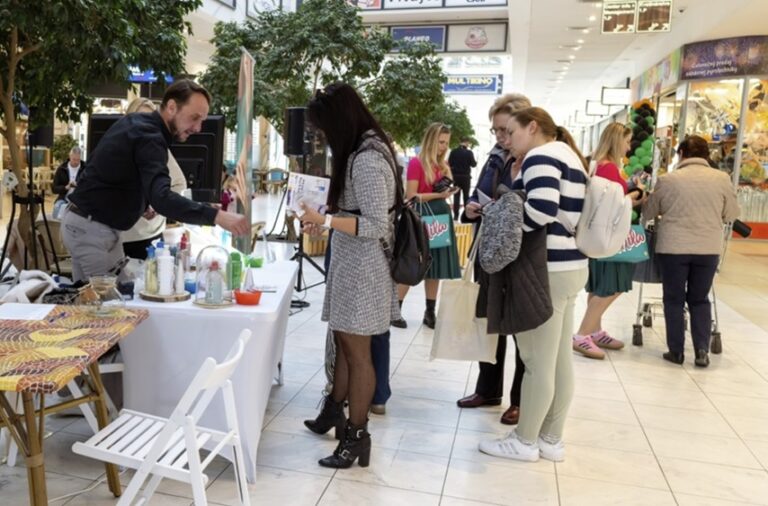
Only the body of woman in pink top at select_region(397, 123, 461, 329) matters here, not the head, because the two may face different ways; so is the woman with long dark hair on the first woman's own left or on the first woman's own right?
on the first woman's own right

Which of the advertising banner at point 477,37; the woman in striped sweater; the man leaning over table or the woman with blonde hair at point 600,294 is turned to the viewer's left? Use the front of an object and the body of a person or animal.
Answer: the woman in striped sweater

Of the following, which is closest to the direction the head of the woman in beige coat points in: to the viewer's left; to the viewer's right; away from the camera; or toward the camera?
away from the camera

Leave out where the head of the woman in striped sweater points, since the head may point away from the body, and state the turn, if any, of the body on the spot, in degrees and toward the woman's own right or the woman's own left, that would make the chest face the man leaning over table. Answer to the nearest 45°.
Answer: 0° — they already face them

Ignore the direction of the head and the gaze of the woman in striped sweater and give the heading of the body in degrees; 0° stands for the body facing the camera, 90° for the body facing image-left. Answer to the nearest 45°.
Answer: approximately 90°

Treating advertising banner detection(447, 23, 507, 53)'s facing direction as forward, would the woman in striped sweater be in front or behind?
in front

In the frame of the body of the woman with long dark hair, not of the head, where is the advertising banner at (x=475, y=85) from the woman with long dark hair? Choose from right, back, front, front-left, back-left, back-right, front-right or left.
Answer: right

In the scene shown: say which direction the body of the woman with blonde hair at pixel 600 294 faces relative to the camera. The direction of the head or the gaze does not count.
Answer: to the viewer's right

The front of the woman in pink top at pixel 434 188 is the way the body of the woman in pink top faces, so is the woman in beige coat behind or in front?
in front

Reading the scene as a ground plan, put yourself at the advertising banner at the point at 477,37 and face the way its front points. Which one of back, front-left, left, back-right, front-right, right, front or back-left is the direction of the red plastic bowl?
front

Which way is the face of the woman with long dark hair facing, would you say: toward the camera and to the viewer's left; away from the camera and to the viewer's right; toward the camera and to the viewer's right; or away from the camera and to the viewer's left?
away from the camera and to the viewer's left

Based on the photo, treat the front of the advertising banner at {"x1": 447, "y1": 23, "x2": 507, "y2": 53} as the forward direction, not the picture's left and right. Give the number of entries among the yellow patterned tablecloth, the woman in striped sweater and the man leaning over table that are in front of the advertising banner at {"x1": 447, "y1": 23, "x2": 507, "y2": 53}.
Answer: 3

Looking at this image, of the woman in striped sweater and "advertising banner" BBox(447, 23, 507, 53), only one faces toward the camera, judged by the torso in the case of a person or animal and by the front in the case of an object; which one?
the advertising banner

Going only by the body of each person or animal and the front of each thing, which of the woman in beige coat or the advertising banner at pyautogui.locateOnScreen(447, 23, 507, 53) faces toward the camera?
the advertising banner

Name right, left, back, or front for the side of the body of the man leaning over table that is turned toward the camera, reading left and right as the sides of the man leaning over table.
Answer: right

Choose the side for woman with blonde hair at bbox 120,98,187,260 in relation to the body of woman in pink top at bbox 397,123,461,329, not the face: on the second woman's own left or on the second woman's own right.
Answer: on the second woman's own right

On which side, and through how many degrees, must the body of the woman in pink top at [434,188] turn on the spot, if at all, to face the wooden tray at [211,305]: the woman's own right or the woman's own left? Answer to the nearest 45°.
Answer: approximately 45° to the woman's own right

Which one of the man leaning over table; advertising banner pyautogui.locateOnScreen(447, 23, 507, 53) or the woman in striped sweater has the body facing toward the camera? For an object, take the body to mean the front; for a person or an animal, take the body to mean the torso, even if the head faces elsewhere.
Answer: the advertising banner
